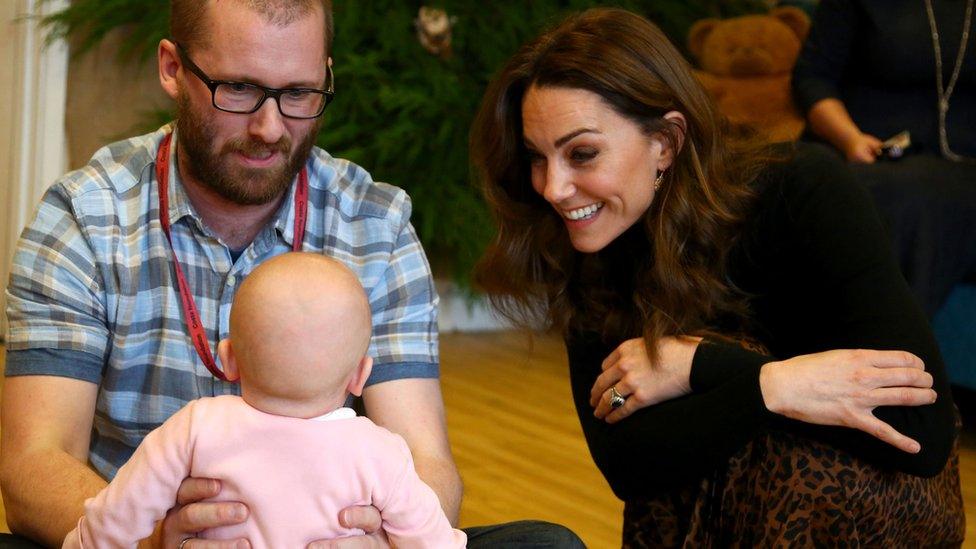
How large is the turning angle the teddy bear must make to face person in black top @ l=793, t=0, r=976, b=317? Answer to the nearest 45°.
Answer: approximately 45° to its left

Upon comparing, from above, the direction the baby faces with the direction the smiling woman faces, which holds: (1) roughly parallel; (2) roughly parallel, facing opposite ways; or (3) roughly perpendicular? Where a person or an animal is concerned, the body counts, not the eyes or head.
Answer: roughly perpendicular

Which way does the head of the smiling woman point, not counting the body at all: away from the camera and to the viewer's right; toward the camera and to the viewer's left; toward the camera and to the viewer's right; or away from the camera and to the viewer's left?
toward the camera and to the viewer's left

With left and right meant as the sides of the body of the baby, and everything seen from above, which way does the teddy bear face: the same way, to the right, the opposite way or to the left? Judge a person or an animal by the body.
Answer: the opposite way

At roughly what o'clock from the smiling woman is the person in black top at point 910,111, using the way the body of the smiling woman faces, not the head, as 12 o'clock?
The person in black top is roughly at 5 o'clock from the smiling woman.

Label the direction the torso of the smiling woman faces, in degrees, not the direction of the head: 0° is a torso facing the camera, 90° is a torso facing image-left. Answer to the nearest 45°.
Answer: approximately 45°

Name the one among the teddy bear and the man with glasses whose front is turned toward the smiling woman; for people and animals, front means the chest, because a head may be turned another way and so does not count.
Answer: the teddy bear

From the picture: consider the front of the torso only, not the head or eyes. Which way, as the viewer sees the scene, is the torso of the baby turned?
away from the camera

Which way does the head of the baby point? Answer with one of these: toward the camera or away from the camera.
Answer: away from the camera

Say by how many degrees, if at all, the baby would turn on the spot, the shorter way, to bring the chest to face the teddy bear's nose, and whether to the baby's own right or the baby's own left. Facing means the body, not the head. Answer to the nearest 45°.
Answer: approximately 45° to the baby's own right

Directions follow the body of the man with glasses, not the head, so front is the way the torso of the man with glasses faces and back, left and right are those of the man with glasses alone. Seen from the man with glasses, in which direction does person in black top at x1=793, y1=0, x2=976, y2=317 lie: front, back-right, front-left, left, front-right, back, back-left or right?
back-left

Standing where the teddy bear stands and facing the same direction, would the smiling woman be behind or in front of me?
in front

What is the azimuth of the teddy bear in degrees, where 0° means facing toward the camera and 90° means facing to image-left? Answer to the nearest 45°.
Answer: approximately 0°

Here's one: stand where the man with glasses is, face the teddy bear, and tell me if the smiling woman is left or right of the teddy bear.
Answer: right

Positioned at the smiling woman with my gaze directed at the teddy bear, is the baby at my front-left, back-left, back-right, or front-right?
back-left

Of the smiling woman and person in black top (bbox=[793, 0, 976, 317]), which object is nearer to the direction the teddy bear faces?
the smiling woman
